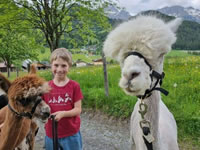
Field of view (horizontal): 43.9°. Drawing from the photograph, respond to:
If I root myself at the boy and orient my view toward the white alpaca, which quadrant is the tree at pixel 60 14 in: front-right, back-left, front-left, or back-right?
back-left

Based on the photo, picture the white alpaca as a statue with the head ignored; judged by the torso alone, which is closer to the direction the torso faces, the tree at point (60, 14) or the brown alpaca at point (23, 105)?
the brown alpaca

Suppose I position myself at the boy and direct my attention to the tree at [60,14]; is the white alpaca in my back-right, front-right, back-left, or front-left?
back-right

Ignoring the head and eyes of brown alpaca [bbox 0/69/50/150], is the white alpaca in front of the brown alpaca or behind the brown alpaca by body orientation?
in front

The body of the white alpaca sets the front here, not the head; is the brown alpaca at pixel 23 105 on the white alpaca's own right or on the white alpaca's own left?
on the white alpaca's own right

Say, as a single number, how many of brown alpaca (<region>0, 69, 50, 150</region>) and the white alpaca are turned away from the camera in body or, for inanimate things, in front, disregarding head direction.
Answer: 0

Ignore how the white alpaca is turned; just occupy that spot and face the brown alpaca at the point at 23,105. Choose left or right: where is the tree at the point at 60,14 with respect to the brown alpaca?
right

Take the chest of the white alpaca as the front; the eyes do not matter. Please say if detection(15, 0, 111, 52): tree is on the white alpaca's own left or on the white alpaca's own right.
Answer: on the white alpaca's own right

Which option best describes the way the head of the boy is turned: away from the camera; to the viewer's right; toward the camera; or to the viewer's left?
toward the camera

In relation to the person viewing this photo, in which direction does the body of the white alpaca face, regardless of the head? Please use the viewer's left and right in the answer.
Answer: facing the viewer and to the left of the viewer

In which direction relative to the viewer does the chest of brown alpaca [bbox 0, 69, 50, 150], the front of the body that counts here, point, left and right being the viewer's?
facing the viewer and to the right of the viewer

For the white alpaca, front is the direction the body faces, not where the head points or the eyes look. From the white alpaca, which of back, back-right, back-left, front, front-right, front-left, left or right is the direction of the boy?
right
